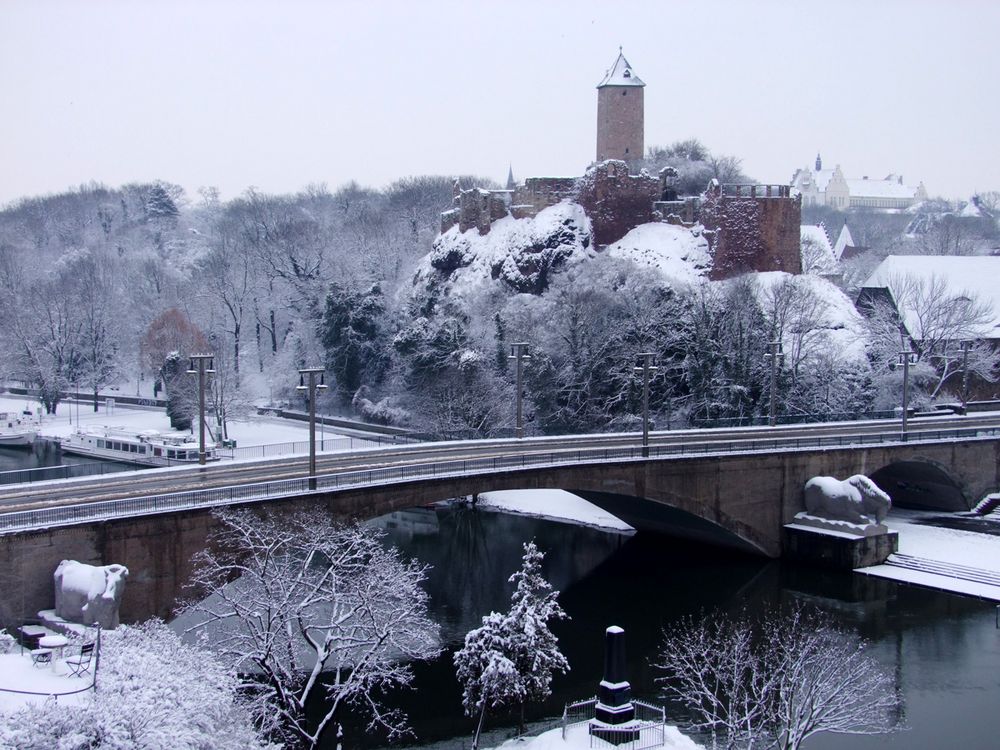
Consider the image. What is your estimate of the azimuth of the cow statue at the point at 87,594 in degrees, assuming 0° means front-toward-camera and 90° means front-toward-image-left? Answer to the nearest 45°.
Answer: approximately 315°
